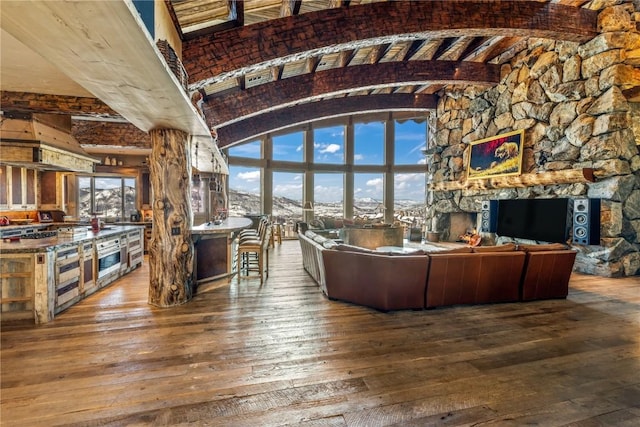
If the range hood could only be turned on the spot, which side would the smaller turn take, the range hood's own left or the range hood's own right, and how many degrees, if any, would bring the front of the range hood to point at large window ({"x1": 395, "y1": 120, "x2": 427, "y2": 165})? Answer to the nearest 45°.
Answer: approximately 45° to the range hood's own left

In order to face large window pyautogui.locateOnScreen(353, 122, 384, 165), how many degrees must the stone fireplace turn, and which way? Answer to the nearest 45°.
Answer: approximately 90° to its right

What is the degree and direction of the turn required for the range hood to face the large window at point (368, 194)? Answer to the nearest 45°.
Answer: approximately 45° to its left

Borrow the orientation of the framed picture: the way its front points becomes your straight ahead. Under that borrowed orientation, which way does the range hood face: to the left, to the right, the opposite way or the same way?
the opposite way

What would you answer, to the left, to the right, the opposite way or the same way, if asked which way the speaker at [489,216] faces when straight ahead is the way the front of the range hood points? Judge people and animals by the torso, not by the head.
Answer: the opposite way

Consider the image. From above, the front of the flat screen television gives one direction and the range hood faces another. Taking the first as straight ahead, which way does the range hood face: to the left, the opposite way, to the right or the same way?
the opposite way

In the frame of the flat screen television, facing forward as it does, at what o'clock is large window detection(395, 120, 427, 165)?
The large window is roughly at 3 o'clock from the flat screen television.

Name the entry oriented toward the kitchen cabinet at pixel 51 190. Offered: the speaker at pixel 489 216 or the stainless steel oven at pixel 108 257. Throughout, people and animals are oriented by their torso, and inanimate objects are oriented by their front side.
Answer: the speaker

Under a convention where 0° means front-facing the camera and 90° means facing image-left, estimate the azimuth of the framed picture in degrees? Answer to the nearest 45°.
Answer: approximately 45°

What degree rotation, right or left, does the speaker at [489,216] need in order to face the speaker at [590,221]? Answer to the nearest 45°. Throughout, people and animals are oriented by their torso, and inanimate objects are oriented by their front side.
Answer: approximately 90° to its left

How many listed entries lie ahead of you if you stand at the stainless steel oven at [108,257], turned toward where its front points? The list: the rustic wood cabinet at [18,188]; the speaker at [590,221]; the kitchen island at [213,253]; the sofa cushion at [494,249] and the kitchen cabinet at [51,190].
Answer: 3
